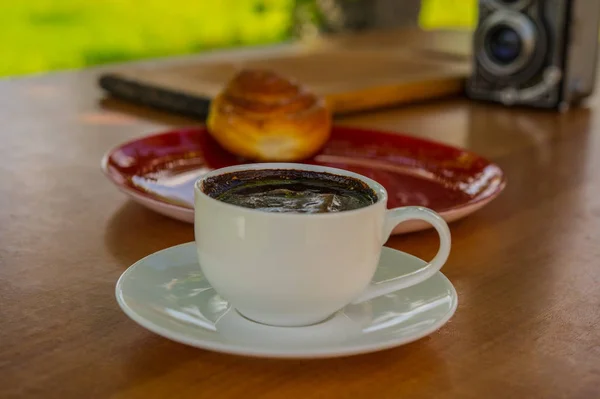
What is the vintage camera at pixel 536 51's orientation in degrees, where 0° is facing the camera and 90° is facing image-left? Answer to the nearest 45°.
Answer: approximately 45°

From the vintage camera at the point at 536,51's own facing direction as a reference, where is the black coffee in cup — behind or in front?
in front

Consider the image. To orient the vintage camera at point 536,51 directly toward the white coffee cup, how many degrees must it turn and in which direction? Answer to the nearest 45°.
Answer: approximately 45° to its left

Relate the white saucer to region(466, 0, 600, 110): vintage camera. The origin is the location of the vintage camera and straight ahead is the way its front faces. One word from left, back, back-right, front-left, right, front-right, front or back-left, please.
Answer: front-left
